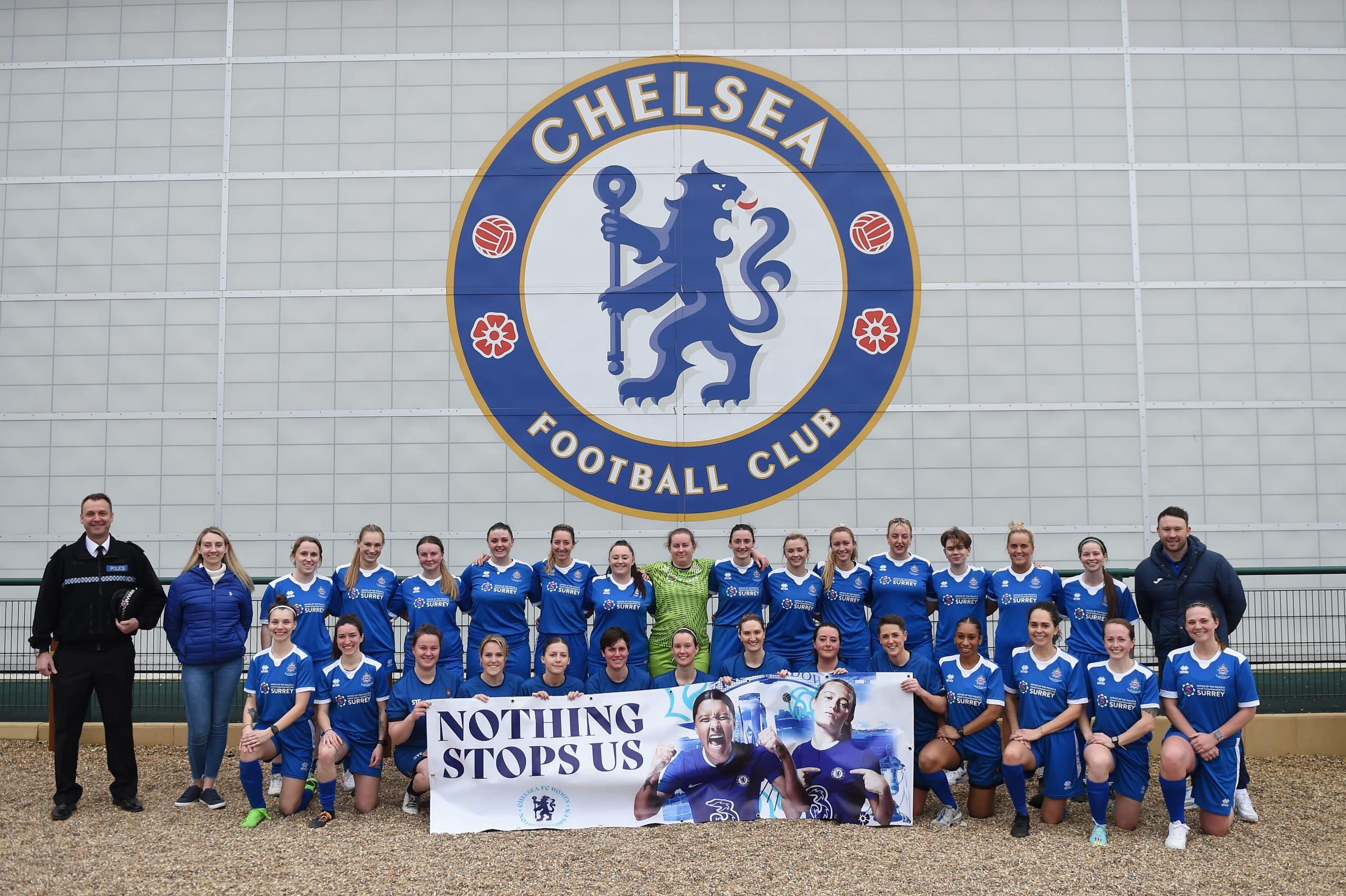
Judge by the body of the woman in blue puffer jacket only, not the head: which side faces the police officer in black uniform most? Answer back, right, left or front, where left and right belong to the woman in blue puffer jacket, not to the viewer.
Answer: right

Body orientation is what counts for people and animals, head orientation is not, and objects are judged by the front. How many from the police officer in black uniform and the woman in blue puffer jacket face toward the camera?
2

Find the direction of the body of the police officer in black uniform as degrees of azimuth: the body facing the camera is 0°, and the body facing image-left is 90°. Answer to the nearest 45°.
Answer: approximately 0°

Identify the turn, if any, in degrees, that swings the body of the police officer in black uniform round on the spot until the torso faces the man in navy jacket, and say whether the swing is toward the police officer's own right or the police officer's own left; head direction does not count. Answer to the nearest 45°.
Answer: approximately 45° to the police officer's own left
